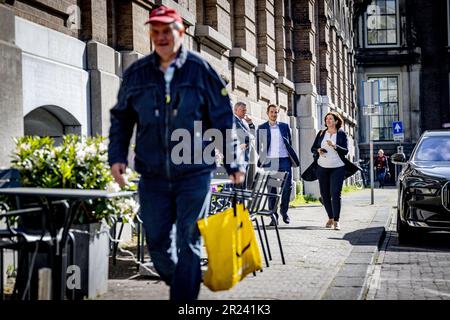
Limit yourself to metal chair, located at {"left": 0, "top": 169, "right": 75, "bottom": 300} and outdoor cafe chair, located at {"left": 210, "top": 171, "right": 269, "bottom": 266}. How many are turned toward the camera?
0

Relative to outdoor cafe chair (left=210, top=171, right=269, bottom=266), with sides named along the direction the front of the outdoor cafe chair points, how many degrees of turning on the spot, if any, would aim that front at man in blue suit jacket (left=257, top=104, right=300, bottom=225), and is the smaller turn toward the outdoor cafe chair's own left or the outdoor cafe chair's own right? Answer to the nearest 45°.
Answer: approximately 90° to the outdoor cafe chair's own right

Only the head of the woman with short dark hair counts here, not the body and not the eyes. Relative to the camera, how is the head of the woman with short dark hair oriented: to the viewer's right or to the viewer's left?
to the viewer's left

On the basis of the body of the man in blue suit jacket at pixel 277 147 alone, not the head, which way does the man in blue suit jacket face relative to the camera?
toward the camera

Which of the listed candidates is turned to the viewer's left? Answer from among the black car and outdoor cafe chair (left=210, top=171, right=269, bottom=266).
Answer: the outdoor cafe chair

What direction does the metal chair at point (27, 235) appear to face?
to the viewer's right

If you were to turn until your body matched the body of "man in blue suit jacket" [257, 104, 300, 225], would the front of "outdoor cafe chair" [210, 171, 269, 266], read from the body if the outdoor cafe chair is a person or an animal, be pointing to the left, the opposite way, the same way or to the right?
to the right

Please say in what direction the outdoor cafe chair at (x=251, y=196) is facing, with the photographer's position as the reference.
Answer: facing to the left of the viewer

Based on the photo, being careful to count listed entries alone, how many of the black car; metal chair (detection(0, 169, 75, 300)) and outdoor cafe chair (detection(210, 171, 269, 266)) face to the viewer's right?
1

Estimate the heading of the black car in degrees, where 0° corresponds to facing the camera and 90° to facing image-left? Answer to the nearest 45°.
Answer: approximately 0°

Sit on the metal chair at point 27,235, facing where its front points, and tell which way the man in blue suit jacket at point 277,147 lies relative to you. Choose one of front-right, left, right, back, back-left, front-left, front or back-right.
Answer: front-left
